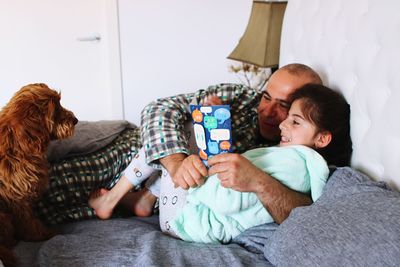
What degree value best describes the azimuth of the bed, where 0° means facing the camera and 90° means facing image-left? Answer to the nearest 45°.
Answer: approximately 45°

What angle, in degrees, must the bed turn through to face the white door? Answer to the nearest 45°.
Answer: approximately 90° to its right

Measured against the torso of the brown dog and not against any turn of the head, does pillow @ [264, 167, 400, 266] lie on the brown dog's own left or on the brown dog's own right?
on the brown dog's own right

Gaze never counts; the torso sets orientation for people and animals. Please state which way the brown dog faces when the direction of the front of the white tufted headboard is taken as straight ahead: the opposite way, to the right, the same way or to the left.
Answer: the opposite way

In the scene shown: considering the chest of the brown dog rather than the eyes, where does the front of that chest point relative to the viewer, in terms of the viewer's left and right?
facing to the right of the viewer

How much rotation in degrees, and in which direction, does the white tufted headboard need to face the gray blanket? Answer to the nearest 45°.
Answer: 0° — it already faces it

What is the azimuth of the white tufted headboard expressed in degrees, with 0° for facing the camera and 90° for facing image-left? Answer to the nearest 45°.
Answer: approximately 45°
